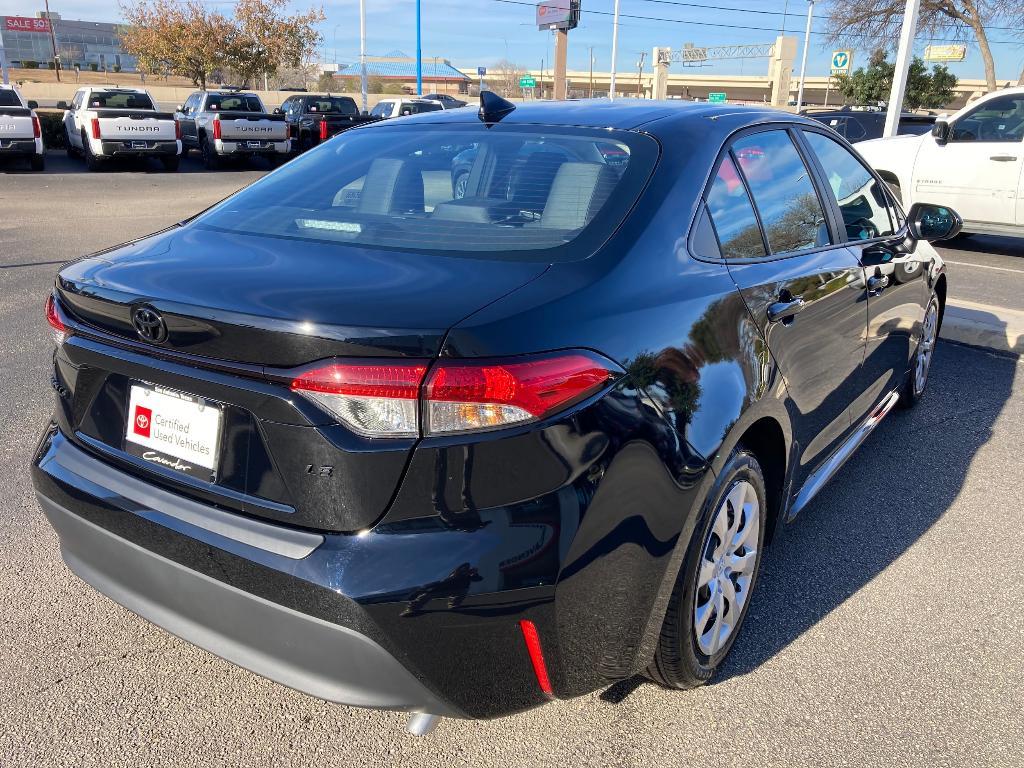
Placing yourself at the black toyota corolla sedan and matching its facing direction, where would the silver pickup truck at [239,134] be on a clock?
The silver pickup truck is roughly at 10 o'clock from the black toyota corolla sedan.

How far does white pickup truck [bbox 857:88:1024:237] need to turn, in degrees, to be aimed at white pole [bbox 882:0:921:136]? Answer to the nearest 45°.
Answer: approximately 90° to its right

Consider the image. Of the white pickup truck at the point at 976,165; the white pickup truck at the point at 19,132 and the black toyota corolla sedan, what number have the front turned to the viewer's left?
1

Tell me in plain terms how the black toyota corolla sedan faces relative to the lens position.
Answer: facing away from the viewer and to the right of the viewer

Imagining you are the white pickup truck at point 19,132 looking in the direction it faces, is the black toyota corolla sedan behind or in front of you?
behind

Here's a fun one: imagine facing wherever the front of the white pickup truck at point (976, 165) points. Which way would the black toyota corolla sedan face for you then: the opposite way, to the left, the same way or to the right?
to the right

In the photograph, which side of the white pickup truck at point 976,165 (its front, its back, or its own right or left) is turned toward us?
left

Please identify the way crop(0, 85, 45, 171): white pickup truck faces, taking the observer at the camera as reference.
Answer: facing away from the viewer

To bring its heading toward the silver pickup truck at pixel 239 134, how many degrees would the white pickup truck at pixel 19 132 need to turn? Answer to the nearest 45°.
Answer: approximately 90° to its right

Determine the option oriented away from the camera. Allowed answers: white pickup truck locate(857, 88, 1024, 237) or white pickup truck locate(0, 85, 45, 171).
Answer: white pickup truck locate(0, 85, 45, 171)

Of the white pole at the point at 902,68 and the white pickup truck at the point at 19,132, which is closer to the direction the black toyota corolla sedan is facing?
the white pole

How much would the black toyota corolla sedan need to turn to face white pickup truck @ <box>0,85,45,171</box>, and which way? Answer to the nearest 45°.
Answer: approximately 90° to its left

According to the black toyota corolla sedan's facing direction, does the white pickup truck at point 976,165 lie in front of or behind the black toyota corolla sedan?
in front

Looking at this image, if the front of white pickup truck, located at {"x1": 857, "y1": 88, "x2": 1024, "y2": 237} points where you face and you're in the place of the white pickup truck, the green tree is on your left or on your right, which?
on your right

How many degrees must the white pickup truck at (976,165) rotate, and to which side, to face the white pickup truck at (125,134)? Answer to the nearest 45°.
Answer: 0° — it already faces it

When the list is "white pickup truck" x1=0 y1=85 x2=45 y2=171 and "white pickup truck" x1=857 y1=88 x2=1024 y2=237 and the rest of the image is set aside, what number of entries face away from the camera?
1
